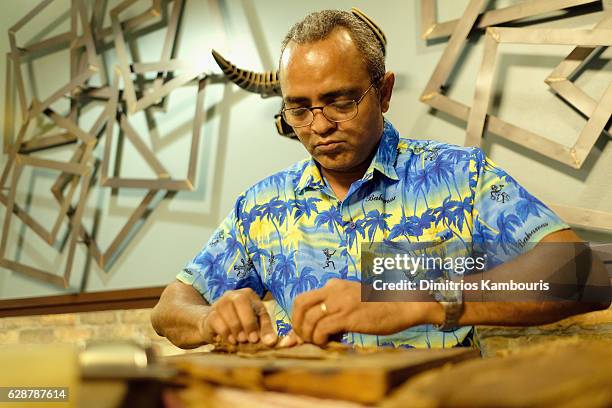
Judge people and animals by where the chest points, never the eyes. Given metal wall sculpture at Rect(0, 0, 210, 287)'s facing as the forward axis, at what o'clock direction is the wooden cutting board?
The wooden cutting board is roughly at 12 o'clock from the metal wall sculpture.

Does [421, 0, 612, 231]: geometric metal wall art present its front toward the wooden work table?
yes

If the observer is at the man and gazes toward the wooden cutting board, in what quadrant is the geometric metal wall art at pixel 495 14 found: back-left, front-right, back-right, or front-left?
back-left

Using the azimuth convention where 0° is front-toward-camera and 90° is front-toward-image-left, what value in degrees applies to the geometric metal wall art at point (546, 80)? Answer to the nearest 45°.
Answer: approximately 0°

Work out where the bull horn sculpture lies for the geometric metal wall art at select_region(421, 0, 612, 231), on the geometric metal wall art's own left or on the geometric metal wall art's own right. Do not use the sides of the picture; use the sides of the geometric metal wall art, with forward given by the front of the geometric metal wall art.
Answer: on the geometric metal wall art's own right

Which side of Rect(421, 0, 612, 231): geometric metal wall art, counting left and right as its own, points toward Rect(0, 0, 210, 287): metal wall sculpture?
right

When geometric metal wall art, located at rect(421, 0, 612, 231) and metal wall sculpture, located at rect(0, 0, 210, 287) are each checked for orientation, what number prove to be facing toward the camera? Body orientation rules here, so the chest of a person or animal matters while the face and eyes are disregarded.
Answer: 2

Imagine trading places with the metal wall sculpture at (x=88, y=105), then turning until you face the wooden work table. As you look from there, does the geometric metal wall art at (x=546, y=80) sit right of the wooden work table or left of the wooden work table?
left

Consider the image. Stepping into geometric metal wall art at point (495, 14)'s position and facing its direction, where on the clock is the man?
The man is roughly at 1 o'clock from the geometric metal wall art.

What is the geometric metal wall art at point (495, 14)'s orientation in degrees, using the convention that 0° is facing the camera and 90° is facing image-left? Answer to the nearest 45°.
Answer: approximately 0°
